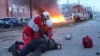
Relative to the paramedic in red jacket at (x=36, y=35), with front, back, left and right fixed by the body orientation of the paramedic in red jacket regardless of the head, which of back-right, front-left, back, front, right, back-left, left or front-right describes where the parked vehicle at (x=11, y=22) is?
left

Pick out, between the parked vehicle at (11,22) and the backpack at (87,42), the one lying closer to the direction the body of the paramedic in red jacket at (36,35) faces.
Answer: the backpack

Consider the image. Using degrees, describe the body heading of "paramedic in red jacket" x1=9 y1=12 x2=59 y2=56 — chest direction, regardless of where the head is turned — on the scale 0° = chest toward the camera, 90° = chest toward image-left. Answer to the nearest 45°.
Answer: approximately 270°

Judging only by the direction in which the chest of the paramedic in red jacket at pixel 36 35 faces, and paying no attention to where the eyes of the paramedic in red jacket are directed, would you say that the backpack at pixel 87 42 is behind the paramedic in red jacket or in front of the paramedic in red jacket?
in front
